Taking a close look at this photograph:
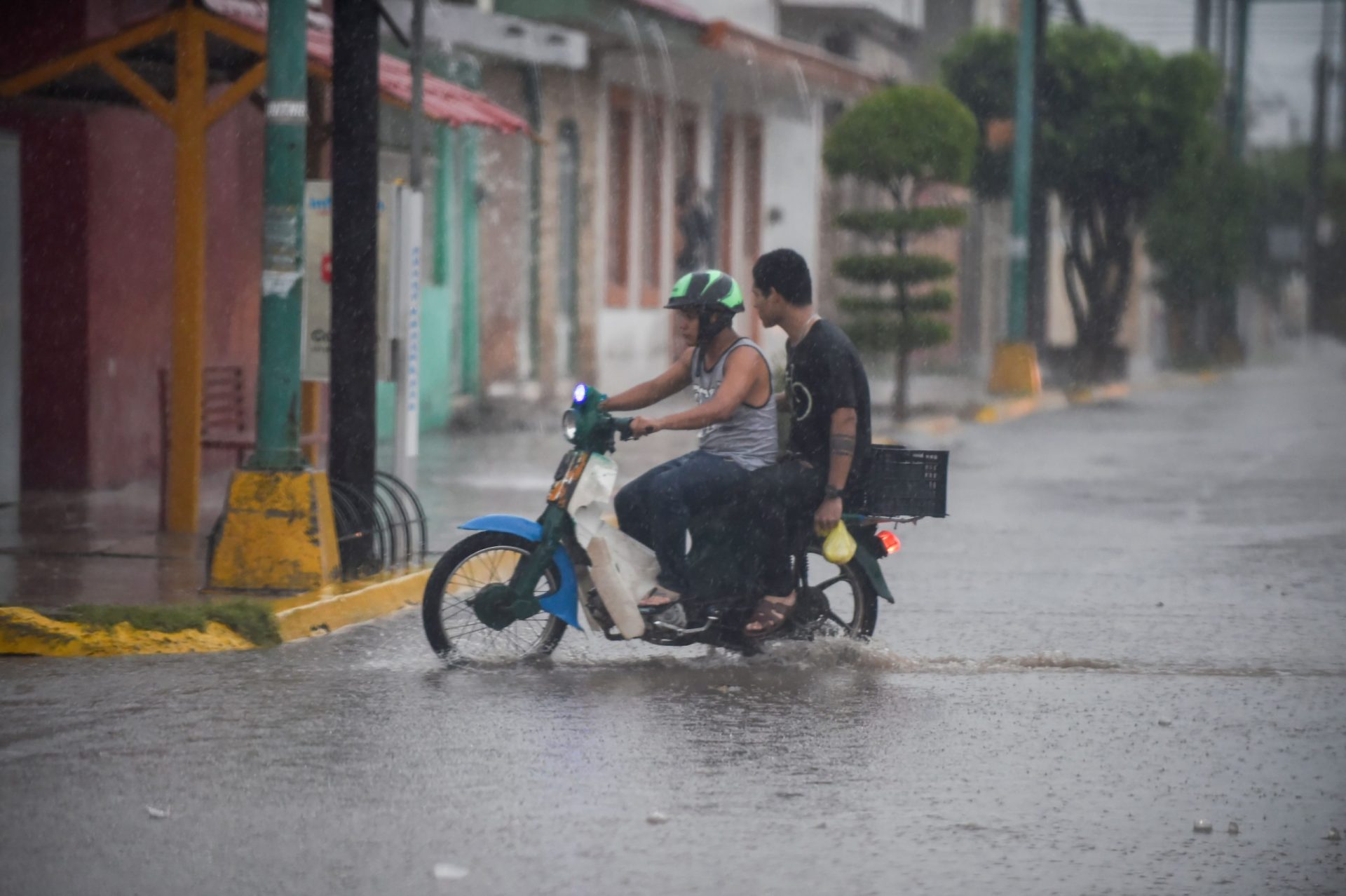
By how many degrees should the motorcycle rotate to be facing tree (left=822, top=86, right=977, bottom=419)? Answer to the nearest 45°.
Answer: approximately 90° to its right

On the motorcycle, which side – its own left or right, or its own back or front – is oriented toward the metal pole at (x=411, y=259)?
right

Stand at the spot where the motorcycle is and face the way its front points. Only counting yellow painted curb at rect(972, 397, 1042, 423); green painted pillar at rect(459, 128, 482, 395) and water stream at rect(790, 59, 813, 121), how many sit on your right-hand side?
3

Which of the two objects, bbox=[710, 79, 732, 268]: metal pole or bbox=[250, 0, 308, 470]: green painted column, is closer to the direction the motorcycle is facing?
the green painted column

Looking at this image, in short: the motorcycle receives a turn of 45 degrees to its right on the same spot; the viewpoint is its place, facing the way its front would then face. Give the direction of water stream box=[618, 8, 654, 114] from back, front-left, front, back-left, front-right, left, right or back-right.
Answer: front-right

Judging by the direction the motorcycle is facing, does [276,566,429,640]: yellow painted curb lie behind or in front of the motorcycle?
in front

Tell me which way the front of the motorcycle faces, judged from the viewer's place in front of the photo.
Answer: facing to the left of the viewer

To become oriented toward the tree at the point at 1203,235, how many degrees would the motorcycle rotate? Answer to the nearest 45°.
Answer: approximately 90° to its right

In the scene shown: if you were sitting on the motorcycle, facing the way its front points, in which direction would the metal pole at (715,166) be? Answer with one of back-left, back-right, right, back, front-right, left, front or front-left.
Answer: right

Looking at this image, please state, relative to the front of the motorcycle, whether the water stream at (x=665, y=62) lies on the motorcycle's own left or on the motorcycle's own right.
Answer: on the motorcycle's own right

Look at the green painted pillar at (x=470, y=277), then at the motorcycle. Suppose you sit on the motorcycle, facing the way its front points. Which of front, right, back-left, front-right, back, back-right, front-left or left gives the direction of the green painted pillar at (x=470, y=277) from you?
right

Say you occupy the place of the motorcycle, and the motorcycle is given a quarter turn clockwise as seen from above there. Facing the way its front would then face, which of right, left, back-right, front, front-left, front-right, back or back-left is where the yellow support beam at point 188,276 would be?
front-left

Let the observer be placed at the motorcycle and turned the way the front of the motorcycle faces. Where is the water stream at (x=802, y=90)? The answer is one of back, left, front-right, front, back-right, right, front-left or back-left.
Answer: right

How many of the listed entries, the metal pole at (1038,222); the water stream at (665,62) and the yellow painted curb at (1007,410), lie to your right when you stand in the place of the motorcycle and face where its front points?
3

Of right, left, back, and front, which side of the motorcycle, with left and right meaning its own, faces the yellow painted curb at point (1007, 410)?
right

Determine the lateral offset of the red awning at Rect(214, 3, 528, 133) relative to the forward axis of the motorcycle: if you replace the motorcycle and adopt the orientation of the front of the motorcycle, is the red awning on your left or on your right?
on your right

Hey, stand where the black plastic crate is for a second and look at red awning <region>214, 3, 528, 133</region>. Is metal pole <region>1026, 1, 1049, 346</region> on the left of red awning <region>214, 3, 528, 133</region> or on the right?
right
